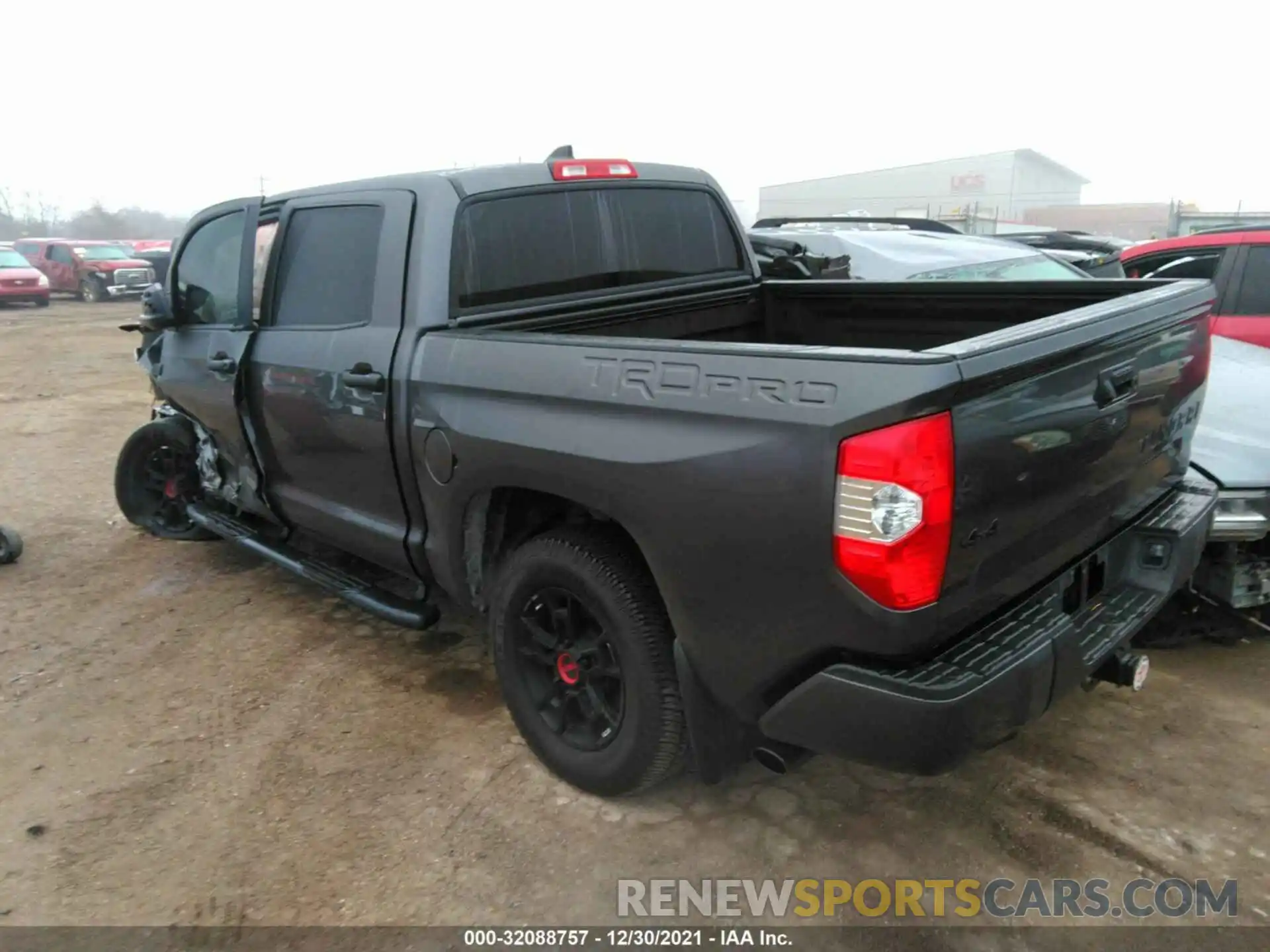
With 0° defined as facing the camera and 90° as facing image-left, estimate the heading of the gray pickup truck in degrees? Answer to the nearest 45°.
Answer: approximately 135°

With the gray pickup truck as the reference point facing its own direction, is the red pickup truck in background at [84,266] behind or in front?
in front

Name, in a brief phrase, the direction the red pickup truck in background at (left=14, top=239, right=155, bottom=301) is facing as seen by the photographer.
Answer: facing the viewer and to the right of the viewer

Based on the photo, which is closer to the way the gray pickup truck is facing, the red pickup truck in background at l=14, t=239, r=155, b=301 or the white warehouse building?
the red pickup truck in background

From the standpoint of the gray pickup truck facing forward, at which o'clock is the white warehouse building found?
The white warehouse building is roughly at 2 o'clock from the gray pickup truck.

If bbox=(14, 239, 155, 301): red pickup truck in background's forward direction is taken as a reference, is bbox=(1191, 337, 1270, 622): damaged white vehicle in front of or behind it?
in front

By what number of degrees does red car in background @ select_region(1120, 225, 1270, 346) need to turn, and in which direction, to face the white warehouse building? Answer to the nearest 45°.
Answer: approximately 90° to its right

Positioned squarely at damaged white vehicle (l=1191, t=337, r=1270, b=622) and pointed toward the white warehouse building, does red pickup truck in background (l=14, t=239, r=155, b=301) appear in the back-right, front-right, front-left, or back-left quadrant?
front-left

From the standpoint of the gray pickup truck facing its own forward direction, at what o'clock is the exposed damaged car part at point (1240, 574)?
The exposed damaged car part is roughly at 4 o'clock from the gray pickup truck.

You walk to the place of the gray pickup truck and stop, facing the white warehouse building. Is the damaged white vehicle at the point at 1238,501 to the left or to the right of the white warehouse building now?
right

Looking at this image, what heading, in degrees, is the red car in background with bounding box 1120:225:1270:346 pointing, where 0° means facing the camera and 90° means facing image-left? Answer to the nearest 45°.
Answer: approximately 90°

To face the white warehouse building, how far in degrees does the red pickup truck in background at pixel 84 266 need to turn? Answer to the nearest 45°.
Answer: approximately 45° to its left
